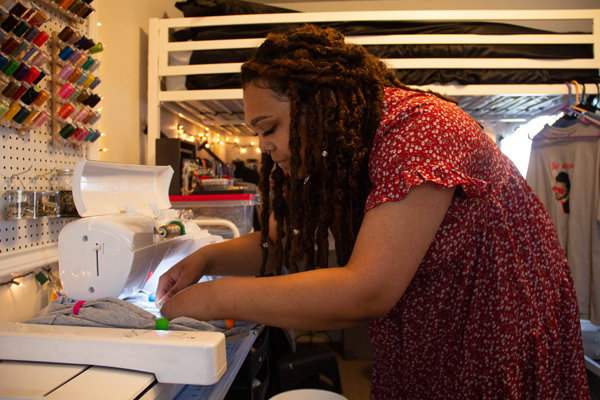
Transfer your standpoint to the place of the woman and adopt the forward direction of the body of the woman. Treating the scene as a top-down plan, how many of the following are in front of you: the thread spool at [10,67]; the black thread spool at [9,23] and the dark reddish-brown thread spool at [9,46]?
3

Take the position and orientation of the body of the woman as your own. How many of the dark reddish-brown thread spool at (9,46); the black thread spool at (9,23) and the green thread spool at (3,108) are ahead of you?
3

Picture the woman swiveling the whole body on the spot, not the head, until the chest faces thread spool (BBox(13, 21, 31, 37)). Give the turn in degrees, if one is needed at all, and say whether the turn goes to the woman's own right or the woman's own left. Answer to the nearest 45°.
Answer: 0° — they already face it

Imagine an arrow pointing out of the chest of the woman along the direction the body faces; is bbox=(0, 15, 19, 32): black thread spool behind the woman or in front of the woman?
in front

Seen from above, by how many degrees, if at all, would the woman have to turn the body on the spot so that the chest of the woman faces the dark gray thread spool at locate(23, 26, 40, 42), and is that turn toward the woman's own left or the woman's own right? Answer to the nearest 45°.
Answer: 0° — they already face it

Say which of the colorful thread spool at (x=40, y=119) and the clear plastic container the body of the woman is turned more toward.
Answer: the colorful thread spool

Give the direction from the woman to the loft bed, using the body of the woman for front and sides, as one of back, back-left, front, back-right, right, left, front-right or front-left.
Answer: right

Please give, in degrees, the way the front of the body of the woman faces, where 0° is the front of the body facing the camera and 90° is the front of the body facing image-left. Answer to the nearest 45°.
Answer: approximately 90°

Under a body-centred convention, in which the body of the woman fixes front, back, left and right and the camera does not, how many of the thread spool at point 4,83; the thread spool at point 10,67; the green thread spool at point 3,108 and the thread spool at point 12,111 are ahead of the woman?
4

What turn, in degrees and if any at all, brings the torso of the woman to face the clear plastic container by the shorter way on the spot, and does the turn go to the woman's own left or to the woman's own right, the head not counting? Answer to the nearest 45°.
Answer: approximately 45° to the woman's own right

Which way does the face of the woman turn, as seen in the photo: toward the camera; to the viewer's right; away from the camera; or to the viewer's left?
to the viewer's left

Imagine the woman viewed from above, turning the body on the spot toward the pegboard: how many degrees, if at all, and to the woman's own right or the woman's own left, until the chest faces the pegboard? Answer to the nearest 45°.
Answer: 0° — they already face it

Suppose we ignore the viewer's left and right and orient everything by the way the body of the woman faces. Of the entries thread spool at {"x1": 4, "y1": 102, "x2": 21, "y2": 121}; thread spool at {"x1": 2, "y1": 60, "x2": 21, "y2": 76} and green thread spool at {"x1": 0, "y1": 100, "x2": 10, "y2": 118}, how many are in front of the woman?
3

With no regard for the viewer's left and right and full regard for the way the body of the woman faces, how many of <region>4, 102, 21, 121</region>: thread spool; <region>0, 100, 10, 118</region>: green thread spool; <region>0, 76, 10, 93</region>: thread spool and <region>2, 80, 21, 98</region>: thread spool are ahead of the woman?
4
